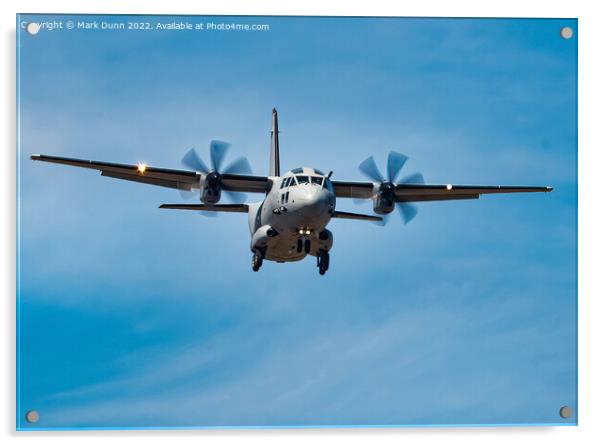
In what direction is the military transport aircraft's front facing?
toward the camera
